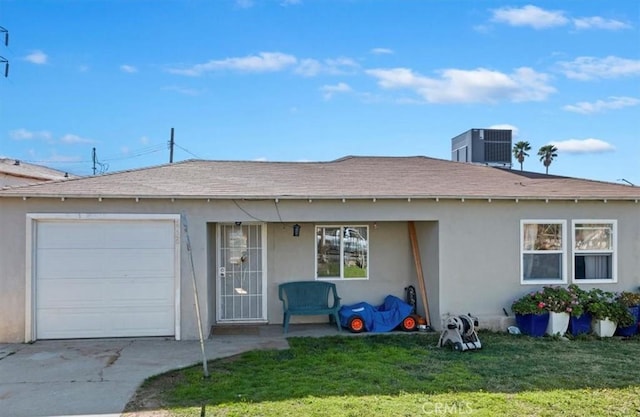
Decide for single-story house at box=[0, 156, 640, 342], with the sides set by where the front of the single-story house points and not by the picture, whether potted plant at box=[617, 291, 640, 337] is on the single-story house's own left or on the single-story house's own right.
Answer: on the single-story house's own left

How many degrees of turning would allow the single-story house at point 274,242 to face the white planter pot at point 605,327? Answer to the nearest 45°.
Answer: approximately 90° to its left

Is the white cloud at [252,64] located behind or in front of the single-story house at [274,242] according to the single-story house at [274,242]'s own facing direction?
behind

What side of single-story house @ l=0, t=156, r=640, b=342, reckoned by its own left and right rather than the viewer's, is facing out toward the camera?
front

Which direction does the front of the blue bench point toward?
toward the camera

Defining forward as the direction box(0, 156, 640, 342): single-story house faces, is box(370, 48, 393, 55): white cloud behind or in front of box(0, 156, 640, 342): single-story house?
behind

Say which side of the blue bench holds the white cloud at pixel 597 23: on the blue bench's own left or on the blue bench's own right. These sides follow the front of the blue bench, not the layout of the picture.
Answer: on the blue bench's own left

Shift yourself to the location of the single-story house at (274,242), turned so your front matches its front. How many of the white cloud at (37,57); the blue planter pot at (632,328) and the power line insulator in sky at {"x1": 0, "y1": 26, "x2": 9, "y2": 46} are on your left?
1
